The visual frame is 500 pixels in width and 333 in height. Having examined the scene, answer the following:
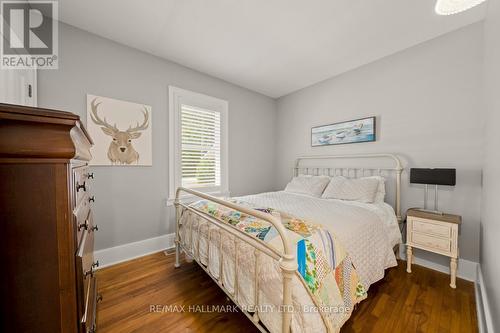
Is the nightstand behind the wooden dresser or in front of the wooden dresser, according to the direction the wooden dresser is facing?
in front

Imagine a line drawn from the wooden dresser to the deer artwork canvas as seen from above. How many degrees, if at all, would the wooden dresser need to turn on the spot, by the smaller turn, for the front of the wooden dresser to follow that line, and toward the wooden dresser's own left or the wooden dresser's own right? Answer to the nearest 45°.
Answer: approximately 90° to the wooden dresser's own left

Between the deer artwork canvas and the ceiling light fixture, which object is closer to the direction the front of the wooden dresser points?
the ceiling light fixture

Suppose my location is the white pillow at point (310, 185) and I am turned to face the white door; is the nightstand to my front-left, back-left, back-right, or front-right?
back-left

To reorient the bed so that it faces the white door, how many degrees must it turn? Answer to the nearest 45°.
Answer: approximately 45° to its right

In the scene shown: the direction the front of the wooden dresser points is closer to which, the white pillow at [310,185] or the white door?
the white pillow

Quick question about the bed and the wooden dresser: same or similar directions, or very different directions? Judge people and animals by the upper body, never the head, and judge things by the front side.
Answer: very different directions

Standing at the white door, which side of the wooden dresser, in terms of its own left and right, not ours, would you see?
left

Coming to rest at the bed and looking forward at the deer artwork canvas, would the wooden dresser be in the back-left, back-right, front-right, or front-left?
front-left

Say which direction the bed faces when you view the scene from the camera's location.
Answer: facing the viewer and to the left of the viewer

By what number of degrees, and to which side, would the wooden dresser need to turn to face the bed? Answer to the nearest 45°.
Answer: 0° — it already faces it

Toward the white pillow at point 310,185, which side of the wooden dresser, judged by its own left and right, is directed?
front

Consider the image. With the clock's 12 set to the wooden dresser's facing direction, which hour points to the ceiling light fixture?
The ceiling light fixture is roughly at 1 o'clock from the wooden dresser.

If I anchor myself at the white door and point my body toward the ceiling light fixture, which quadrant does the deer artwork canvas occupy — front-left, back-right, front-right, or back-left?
front-left

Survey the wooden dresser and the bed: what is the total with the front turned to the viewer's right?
1

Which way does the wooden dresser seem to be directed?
to the viewer's right
